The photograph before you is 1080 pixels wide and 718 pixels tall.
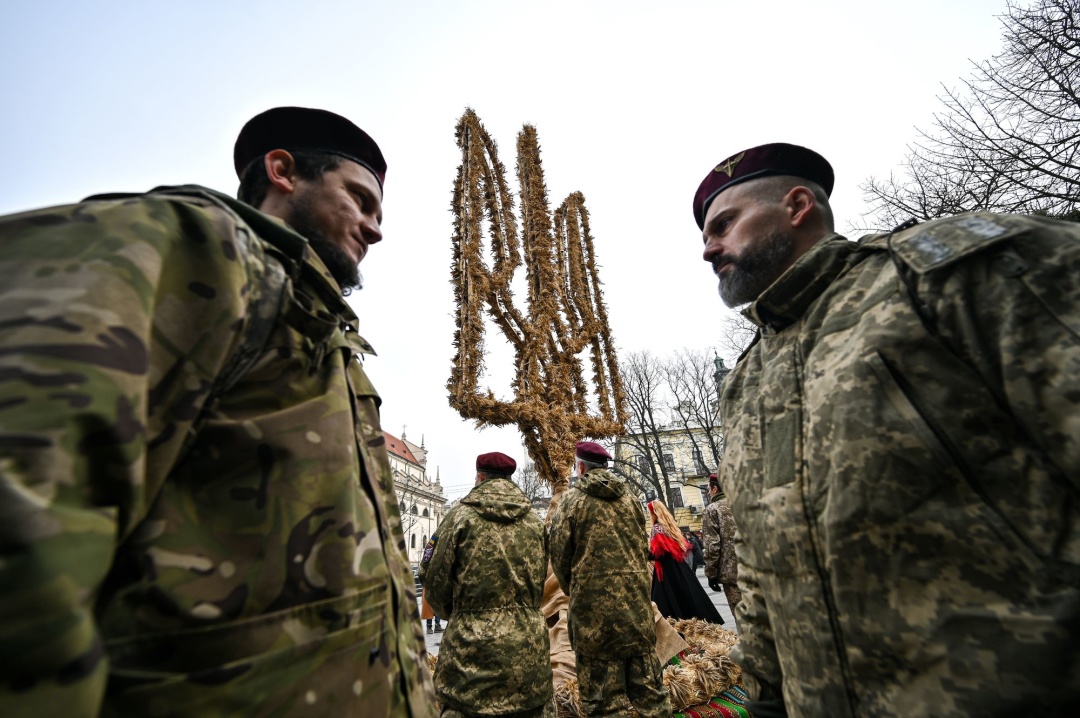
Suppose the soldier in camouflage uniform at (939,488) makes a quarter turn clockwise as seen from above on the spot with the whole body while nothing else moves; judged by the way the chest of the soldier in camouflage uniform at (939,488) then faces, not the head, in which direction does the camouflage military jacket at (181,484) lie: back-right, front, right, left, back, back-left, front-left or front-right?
left

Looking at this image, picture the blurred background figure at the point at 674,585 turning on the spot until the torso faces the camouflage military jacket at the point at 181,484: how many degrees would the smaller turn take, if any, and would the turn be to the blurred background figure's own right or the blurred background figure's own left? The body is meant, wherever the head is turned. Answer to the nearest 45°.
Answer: approximately 90° to the blurred background figure's own left

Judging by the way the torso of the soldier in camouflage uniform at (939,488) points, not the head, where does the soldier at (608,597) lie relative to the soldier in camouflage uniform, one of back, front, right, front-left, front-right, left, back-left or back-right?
right

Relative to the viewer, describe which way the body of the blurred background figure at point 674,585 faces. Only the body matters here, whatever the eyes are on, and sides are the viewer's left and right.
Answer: facing to the left of the viewer

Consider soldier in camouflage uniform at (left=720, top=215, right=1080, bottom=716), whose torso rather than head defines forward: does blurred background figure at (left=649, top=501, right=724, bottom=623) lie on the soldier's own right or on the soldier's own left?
on the soldier's own right
